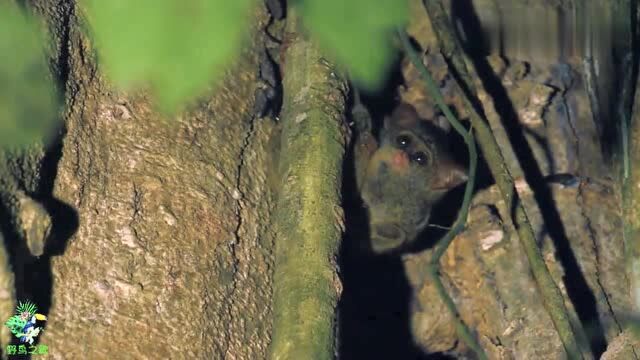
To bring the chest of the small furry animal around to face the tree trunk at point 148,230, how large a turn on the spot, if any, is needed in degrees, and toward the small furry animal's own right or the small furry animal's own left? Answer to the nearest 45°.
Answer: approximately 45° to the small furry animal's own right

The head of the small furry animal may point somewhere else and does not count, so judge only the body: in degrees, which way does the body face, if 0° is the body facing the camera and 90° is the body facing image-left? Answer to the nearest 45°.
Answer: approximately 0°
